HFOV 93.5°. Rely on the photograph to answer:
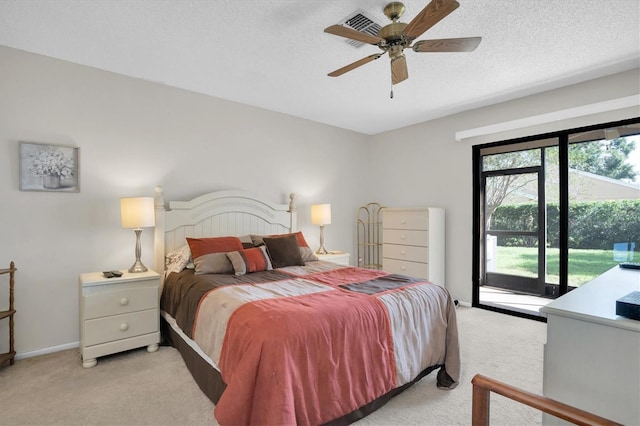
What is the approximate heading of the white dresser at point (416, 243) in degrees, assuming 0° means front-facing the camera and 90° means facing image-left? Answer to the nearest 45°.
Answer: approximately 45°

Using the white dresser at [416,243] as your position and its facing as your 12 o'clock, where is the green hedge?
The green hedge is roughly at 8 o'clock from the white dresser.

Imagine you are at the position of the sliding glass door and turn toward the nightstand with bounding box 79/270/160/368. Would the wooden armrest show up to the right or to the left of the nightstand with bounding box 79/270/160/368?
left

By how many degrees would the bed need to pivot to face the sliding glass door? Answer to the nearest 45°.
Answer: approximately 90° to its left

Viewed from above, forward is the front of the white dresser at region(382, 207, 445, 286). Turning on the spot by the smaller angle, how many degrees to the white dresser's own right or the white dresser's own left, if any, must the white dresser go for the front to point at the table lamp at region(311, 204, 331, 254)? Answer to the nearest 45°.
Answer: approximately 45° to the white dresser's own right

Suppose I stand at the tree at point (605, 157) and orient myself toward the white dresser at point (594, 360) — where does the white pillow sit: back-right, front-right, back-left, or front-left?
front-right

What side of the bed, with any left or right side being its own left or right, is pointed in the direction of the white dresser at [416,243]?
left

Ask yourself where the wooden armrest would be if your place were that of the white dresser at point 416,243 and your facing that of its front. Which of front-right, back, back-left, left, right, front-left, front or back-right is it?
front-left

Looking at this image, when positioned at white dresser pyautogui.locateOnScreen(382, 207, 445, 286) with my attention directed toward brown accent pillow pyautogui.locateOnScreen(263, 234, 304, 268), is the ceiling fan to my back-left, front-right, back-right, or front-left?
front-left

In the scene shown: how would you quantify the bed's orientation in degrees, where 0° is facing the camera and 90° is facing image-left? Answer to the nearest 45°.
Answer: approximately 315°
